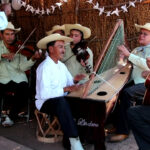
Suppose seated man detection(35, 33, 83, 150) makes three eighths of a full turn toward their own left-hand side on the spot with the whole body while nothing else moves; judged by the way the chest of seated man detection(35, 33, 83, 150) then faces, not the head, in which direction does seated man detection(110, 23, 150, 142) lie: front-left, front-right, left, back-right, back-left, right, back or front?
right

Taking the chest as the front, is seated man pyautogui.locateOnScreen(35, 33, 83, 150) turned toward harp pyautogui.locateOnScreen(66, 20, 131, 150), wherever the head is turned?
yes

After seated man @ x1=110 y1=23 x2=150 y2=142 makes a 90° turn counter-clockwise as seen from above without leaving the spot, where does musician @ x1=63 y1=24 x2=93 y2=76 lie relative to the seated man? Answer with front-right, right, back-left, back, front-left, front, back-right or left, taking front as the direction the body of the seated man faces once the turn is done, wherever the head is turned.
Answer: back

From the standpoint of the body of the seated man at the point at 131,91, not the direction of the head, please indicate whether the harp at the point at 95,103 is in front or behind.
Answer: in front

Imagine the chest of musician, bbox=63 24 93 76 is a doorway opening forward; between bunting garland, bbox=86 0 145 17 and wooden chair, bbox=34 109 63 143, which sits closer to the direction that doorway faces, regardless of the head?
the wooden chair

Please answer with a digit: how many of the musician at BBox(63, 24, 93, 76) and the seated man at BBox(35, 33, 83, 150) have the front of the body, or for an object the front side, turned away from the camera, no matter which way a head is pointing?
0

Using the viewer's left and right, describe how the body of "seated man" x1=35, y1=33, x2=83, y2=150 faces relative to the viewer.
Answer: facing the viewer and to the right of the viewer

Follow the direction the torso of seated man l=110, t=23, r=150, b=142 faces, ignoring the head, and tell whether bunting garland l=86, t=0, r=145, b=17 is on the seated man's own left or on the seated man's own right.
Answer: on the seated man's own right

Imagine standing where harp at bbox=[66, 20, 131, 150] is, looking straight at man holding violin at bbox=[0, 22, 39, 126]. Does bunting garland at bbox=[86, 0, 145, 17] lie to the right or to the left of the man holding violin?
right

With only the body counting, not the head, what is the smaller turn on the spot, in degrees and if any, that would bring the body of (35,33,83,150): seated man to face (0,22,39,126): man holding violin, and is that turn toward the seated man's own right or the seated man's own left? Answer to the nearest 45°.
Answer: approximately 180°

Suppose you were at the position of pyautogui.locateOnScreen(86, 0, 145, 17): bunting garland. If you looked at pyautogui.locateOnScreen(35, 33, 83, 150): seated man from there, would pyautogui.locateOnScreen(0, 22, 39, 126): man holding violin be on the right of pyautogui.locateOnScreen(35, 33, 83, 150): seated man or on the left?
right

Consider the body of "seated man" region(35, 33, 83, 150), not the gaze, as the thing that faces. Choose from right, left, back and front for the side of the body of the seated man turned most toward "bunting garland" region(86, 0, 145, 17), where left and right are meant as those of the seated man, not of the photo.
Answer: left

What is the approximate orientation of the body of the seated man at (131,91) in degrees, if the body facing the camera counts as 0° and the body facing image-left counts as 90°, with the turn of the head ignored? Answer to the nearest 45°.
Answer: approximately 45°

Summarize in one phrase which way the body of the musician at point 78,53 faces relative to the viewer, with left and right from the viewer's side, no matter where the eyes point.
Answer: facing the viewer
